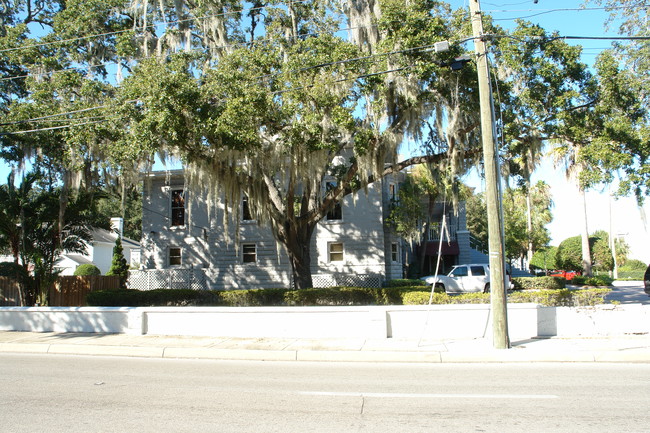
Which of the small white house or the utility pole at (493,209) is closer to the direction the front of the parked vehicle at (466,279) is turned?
the small white house

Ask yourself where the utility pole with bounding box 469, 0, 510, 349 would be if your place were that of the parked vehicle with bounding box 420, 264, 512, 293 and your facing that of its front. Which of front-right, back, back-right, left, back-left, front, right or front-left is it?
left

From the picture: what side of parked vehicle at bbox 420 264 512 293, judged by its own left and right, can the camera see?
left

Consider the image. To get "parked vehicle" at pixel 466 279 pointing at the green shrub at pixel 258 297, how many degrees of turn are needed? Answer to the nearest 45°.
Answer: approximately 45° to its left

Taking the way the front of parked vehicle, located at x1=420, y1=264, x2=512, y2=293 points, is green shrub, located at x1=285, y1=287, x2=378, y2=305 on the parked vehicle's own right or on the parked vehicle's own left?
on the parked vehicle's own left

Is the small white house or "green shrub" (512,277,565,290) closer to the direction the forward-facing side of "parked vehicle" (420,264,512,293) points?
the small white house

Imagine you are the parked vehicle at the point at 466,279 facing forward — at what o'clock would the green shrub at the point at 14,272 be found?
The green shrub is roughly at 11 o'clock from the parked vehicle.

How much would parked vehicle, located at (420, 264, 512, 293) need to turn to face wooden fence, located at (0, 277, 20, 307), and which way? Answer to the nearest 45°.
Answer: approximately 45° to its left
